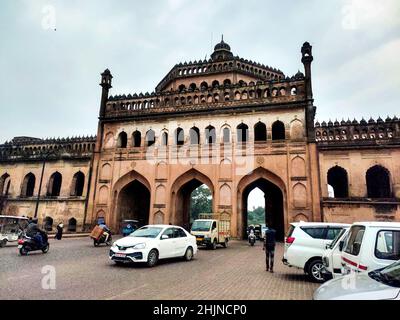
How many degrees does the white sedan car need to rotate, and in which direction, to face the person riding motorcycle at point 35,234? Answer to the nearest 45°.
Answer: approximately 90° to its right

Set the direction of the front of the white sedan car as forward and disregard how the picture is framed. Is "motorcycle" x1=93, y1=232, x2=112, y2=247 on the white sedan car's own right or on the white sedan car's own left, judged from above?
on the white sedan car's own right

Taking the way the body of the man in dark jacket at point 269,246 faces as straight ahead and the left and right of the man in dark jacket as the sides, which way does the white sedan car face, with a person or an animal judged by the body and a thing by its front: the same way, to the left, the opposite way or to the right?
the opposite way

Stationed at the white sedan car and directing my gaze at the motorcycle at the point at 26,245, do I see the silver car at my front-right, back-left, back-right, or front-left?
back-left

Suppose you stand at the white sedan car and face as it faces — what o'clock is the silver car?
The silver car is roughly at 10 o'clock from the white sedan car.

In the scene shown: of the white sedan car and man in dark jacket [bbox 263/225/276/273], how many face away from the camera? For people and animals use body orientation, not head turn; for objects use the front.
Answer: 1

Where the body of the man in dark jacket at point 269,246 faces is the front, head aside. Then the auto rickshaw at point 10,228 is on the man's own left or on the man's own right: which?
on the man's own left

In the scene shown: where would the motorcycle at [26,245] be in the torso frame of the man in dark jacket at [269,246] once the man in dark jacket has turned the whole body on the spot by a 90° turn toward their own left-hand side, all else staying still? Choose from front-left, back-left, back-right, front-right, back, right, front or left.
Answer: front

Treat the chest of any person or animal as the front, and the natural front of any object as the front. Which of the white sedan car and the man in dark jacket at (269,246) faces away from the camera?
the man in dark jacket

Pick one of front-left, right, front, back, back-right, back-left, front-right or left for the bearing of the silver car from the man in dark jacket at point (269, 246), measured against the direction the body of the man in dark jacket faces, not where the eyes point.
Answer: back

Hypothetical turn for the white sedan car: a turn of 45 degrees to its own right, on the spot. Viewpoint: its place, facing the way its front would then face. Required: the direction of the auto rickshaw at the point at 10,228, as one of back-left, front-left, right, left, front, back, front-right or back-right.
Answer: front-right

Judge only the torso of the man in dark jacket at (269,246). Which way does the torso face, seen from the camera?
away from the camera

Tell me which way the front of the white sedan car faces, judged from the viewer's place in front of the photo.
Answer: facing the viewer and to the left of the viewer

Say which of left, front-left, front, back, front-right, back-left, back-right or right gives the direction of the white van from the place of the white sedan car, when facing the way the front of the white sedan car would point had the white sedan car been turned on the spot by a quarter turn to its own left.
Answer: front

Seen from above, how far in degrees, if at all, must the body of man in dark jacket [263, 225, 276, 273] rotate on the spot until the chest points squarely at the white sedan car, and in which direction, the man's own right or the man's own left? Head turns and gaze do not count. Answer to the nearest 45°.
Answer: approximately 90° to the man's own left
